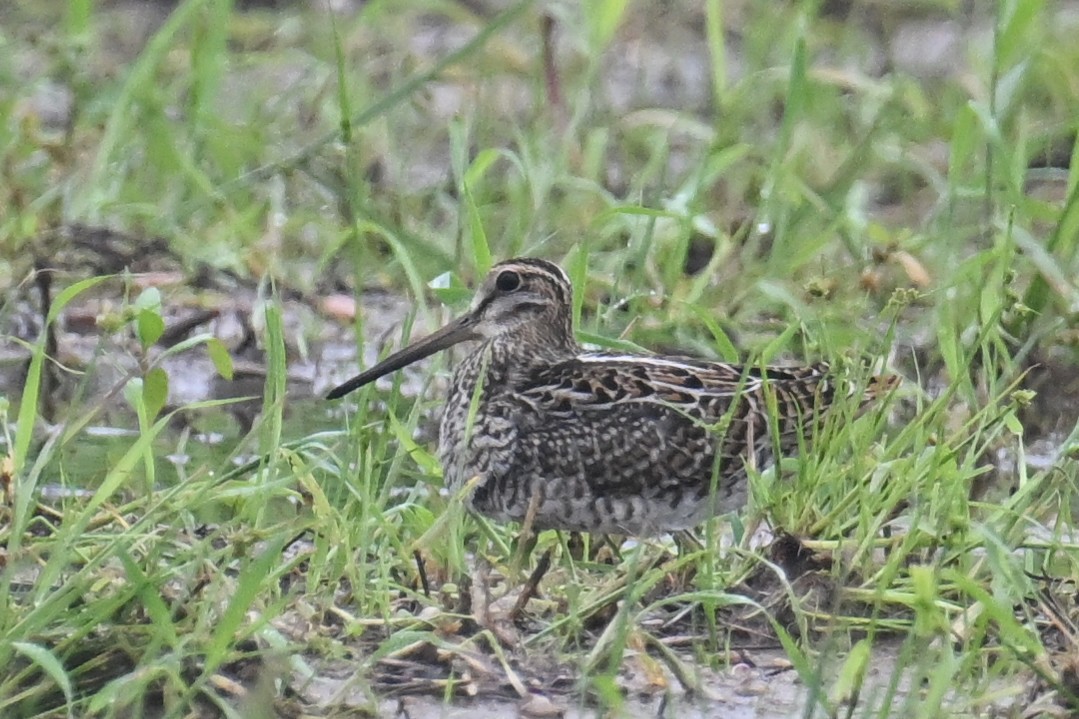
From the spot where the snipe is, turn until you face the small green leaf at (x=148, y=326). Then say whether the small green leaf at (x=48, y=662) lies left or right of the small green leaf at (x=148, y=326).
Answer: left

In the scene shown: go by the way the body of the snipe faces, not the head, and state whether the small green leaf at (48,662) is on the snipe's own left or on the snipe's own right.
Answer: on the snipe's own left

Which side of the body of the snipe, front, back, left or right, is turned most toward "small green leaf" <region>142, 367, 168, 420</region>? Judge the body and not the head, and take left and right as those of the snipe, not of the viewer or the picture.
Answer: front

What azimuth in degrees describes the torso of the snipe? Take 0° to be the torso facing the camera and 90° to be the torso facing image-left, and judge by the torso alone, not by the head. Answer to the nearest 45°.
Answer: approximately 90°

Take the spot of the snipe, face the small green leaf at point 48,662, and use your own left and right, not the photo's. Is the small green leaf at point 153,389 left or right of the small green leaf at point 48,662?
right
